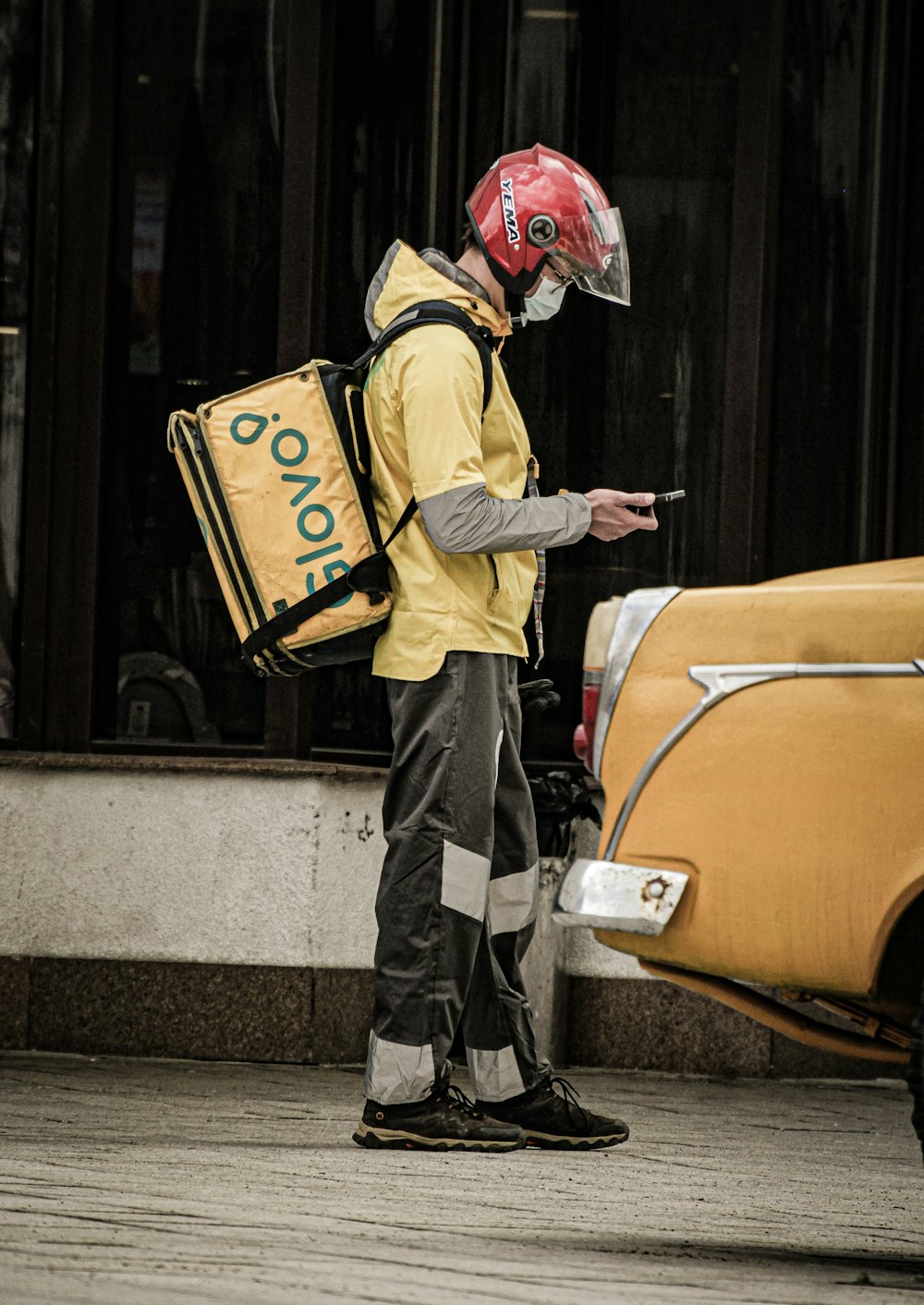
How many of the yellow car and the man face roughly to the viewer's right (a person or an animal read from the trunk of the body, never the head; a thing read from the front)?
2

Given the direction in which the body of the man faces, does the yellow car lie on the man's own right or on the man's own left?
on the man's own right

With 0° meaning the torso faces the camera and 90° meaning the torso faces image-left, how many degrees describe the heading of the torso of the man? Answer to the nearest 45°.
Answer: approximately 270°

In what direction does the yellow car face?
to the viewer's right

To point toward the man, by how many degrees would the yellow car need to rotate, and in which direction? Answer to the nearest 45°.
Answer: approximately 135° to its left

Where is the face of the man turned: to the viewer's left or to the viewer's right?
to the viewer's right
